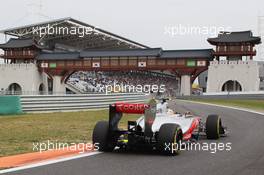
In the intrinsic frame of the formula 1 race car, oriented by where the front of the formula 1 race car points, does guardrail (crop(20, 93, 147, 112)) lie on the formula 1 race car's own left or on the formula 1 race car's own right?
on the formula 1 race car's own left

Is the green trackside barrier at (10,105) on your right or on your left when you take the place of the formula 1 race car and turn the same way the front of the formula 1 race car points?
on your left

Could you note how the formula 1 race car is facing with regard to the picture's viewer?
facing away from the viewer and to the right of the viewer
